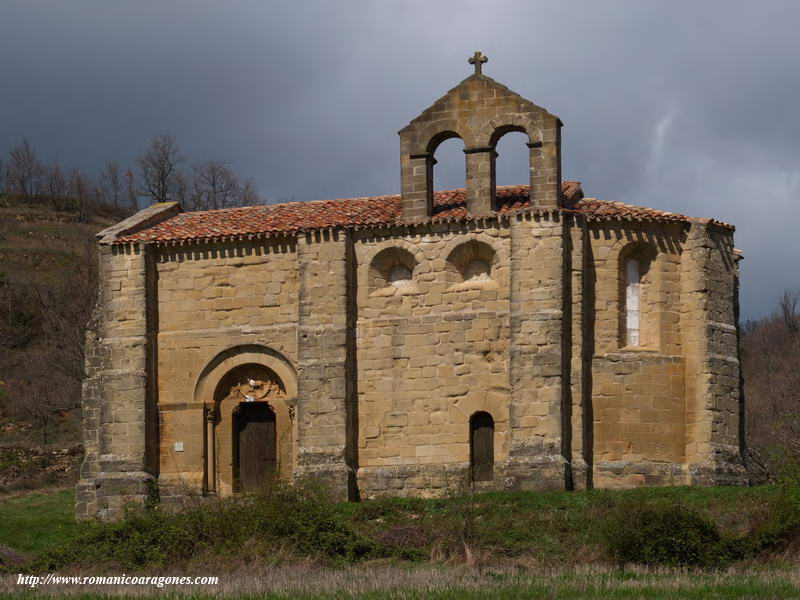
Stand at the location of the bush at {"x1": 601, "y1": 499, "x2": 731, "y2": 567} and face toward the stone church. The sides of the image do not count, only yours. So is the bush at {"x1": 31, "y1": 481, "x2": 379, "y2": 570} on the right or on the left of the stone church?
left

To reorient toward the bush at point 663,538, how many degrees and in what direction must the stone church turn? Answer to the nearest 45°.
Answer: approximately 45° to its left

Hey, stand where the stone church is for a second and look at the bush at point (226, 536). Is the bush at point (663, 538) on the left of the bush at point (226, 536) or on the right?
left

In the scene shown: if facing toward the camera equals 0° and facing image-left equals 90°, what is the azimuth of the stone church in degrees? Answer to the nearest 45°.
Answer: approximately 0°
